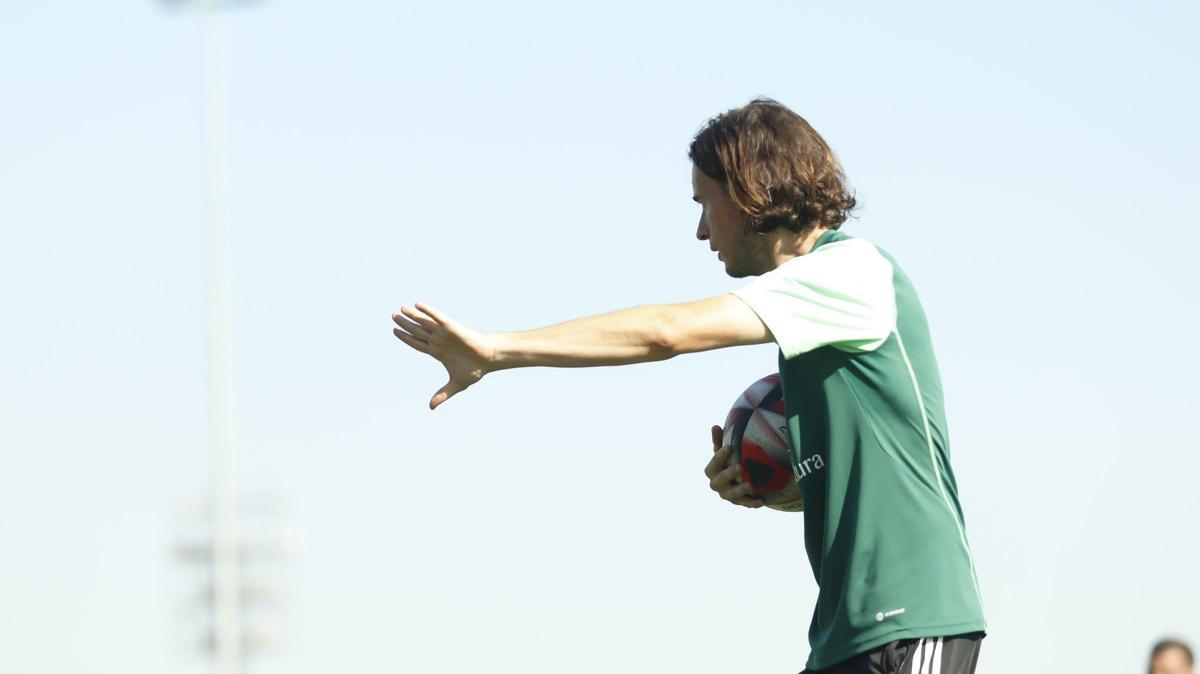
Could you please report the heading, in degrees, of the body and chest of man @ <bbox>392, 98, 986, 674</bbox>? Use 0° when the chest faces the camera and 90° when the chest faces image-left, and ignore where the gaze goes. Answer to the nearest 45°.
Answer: approximately 90°

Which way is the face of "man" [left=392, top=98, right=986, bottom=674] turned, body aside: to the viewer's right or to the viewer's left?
to the viewer's left
